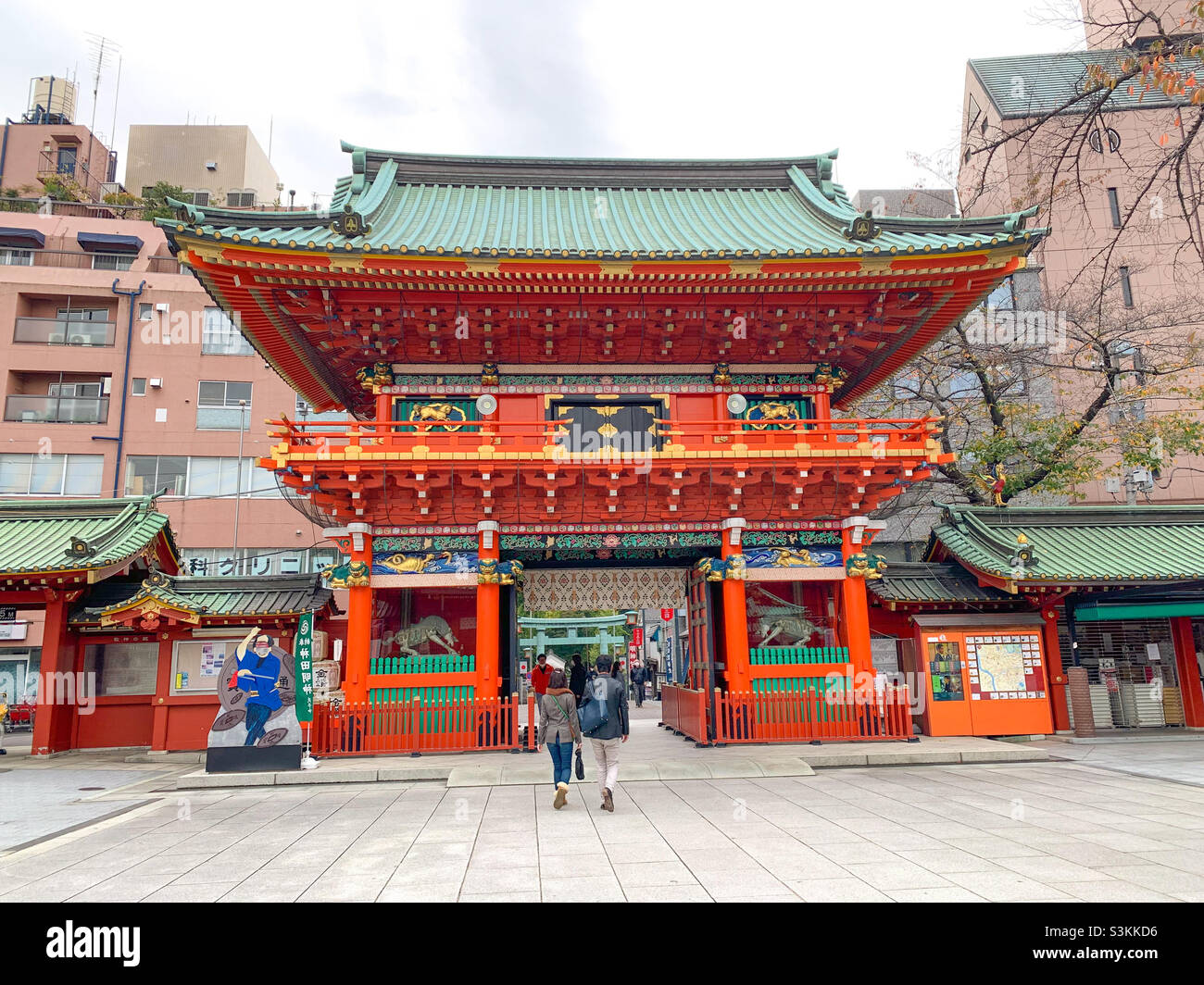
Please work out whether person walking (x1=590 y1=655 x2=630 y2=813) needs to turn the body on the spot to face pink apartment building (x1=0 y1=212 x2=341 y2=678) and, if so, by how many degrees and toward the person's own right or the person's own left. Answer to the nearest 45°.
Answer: approximately 45° to the person's own left

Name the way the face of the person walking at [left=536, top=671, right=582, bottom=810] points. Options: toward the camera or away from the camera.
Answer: away from the camera

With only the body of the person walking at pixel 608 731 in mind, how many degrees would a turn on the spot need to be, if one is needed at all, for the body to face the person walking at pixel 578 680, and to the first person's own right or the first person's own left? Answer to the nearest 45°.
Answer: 0° — they already face them

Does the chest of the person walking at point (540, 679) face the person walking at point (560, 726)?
yes

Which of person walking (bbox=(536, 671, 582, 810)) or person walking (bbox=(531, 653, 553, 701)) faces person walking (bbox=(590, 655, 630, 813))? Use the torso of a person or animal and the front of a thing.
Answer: person walking (bbox=(531, 653, 553, 701))

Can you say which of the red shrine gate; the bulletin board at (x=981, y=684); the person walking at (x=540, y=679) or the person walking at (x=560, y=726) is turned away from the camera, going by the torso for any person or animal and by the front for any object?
the person walking at (x=560, y=726)

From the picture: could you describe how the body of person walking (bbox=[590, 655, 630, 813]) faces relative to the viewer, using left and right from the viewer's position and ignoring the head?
facing away from the viewer

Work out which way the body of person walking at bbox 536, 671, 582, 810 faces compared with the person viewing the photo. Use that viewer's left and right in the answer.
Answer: facing away from the viewer
